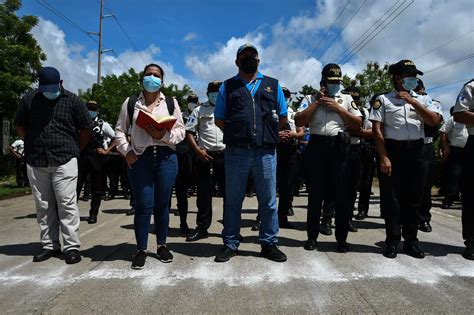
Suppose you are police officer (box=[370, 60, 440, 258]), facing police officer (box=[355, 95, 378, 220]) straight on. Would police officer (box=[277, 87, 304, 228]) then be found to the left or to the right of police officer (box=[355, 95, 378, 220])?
left

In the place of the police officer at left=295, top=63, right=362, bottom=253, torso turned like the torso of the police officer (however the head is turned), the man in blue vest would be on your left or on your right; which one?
on your right

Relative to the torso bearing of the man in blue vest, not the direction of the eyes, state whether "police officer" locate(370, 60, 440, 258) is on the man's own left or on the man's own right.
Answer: on the man's own left

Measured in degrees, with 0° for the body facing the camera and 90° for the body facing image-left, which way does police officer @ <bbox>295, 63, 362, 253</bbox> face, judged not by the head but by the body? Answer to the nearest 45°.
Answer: approximately 0°

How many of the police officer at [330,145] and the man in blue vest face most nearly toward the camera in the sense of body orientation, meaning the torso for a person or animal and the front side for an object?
2

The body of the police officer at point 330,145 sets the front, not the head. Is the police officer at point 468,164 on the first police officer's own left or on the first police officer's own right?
on the first police officer's own left

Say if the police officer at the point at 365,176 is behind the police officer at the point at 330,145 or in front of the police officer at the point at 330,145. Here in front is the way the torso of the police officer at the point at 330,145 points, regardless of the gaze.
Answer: behind

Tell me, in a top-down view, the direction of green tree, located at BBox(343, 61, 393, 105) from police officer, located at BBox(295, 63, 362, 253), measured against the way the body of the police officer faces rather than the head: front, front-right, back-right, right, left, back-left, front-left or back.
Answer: back
